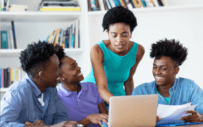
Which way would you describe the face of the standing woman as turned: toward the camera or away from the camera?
toward the camera

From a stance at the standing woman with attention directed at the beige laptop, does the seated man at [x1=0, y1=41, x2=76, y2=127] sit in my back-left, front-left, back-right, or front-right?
front-right

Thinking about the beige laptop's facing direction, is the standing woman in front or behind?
in front

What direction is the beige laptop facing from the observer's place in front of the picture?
facing away from the viewer

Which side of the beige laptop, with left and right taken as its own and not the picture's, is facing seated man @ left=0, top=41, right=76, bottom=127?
left

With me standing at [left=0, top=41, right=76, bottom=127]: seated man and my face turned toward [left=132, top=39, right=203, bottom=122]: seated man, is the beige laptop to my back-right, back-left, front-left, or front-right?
front-right

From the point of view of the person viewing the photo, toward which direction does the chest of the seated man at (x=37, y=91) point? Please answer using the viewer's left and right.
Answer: facing the viewer and to the right of the viewer

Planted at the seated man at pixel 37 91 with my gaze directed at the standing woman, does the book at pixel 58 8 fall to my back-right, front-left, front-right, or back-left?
front-left

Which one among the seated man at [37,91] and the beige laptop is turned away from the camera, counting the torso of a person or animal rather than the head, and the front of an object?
the beige laptop

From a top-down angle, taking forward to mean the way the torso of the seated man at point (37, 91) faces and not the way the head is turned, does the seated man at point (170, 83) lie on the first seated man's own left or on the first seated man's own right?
on the first seated man's own left

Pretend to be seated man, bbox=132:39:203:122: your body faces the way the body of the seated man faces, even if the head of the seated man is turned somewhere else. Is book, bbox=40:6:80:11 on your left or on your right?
on your right

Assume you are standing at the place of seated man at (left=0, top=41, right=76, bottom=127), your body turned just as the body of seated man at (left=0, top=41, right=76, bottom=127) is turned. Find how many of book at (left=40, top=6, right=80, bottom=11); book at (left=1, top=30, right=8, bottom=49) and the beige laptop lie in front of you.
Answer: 1

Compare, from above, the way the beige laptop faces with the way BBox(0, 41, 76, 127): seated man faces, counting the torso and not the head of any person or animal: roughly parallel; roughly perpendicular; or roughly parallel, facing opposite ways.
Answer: roughly perpendicular

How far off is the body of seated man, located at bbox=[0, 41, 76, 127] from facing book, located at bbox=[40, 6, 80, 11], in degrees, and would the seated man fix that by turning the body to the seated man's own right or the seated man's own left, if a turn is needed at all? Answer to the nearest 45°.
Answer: approximately 135° to the seated man's own left

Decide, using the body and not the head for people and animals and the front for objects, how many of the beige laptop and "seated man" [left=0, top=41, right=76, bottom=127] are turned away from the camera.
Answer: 1

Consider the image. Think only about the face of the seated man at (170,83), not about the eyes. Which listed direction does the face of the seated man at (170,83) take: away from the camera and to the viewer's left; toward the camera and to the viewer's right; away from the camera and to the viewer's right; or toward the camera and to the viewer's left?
toward the camera and to the viewer's left

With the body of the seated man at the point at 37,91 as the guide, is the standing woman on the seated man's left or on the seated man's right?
on the seated man's left

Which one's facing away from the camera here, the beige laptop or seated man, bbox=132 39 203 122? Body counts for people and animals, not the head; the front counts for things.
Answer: the beige laptop
